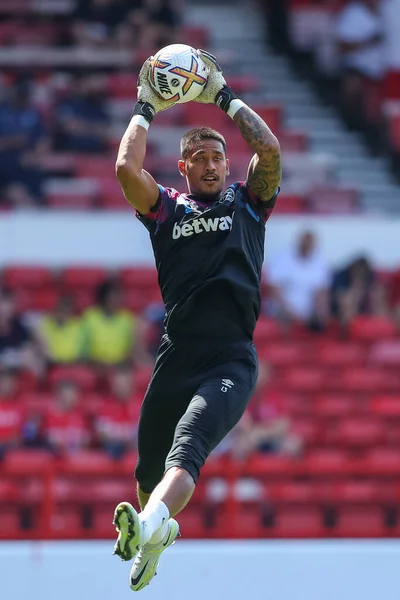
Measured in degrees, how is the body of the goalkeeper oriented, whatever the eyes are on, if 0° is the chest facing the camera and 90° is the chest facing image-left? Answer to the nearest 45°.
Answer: approximately 0°

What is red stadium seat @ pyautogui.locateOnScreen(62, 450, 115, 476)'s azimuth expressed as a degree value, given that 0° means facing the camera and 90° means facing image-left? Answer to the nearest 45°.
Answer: approximately 0°
